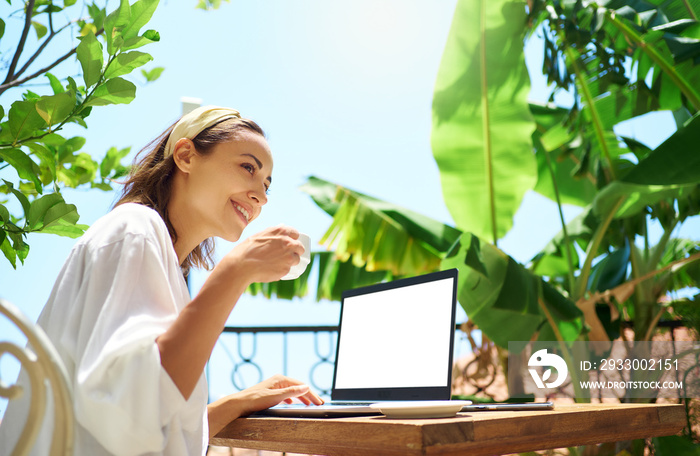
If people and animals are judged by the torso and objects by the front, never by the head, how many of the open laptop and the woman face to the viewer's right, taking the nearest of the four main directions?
1

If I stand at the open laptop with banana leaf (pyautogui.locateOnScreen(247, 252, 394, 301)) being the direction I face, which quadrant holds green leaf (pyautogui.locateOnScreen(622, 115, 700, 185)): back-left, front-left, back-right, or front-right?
front-right

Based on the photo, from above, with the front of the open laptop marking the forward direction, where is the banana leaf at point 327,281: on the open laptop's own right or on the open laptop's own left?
on the open laptop's own right

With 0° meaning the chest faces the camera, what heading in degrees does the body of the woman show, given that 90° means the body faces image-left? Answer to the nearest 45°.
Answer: approximately 270°

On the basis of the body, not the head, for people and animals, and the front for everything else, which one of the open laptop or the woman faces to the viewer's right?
the woman

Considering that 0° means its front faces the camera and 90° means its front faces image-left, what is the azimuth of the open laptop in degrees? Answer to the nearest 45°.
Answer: approximately 45°

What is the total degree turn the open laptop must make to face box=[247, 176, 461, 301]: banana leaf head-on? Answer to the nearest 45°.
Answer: approximately 135° to its right
